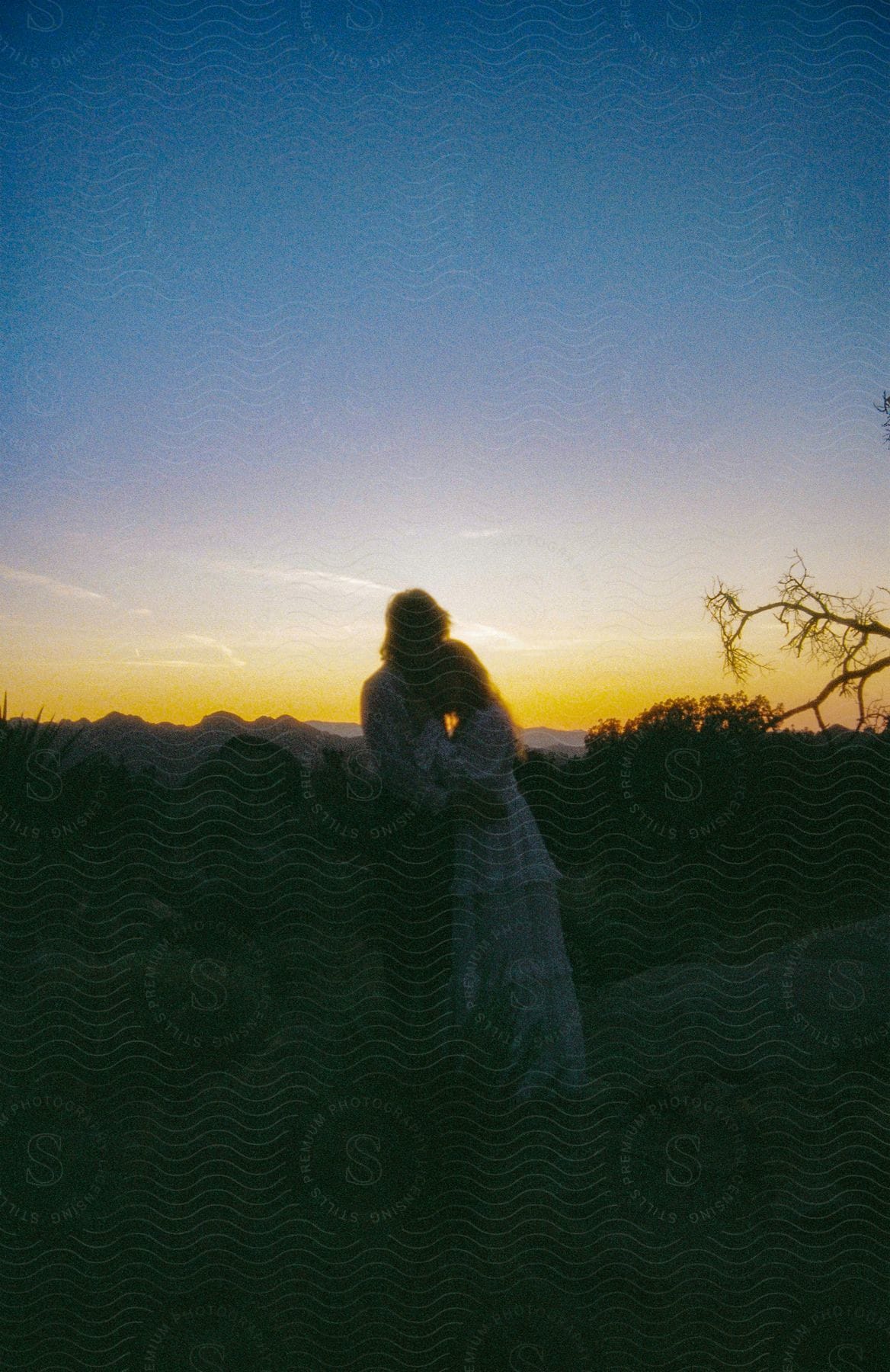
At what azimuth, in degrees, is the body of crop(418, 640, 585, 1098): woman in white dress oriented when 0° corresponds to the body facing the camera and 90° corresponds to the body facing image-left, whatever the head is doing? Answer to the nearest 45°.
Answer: approximately 90°
